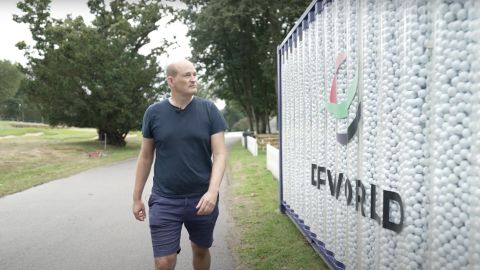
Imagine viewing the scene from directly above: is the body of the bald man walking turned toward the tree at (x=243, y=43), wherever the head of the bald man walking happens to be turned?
no

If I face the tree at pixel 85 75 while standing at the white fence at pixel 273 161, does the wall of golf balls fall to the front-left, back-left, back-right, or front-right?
back-left

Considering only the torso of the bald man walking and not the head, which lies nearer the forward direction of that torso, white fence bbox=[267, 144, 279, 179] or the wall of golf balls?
the wall of golf balls

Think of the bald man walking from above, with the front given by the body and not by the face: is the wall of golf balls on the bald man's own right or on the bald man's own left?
on the bald man's own left

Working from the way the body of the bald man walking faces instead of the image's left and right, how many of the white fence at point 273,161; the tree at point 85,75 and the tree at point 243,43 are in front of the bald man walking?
0

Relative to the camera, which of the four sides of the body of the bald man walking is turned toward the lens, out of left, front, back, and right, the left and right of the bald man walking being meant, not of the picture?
front

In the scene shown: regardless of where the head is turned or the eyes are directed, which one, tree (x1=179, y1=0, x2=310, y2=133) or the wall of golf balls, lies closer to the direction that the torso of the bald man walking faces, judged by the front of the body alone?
the wall of golf balls

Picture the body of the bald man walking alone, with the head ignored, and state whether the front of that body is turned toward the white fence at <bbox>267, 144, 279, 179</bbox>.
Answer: no

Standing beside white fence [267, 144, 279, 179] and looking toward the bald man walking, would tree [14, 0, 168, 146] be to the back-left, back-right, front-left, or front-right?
back-right

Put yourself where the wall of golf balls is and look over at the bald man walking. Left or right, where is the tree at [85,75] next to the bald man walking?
right

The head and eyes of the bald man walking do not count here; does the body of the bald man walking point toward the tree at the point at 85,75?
no
